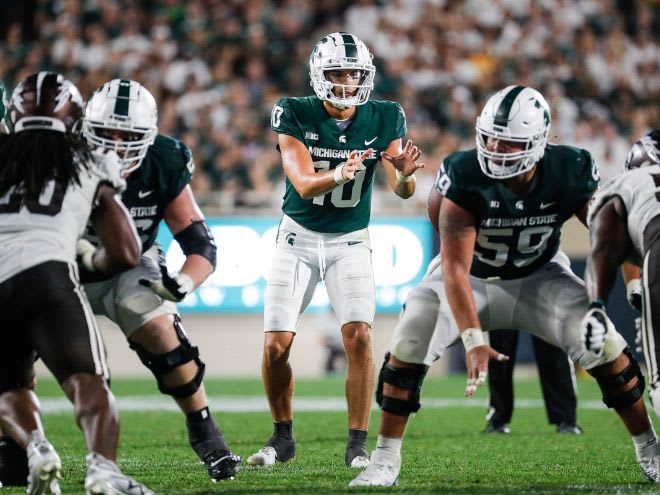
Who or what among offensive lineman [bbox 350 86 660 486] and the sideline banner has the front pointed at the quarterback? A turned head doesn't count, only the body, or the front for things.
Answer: the sideline banner

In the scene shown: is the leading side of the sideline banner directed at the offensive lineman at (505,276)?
yes

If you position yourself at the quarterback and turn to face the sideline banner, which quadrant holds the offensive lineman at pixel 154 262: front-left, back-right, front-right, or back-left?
back-left

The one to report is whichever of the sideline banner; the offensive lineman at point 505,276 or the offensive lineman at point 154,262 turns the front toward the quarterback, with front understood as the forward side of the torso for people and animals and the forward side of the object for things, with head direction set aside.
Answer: the sideline banner

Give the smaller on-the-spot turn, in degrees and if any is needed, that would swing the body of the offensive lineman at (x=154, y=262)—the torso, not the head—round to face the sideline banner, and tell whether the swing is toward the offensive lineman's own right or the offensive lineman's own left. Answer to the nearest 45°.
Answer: approximately 180°

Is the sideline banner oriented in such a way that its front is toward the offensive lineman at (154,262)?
yes

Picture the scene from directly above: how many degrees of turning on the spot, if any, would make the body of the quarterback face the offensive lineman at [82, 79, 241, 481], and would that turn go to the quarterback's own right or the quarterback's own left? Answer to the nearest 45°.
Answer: approximately 45° to the quarterback's own right
